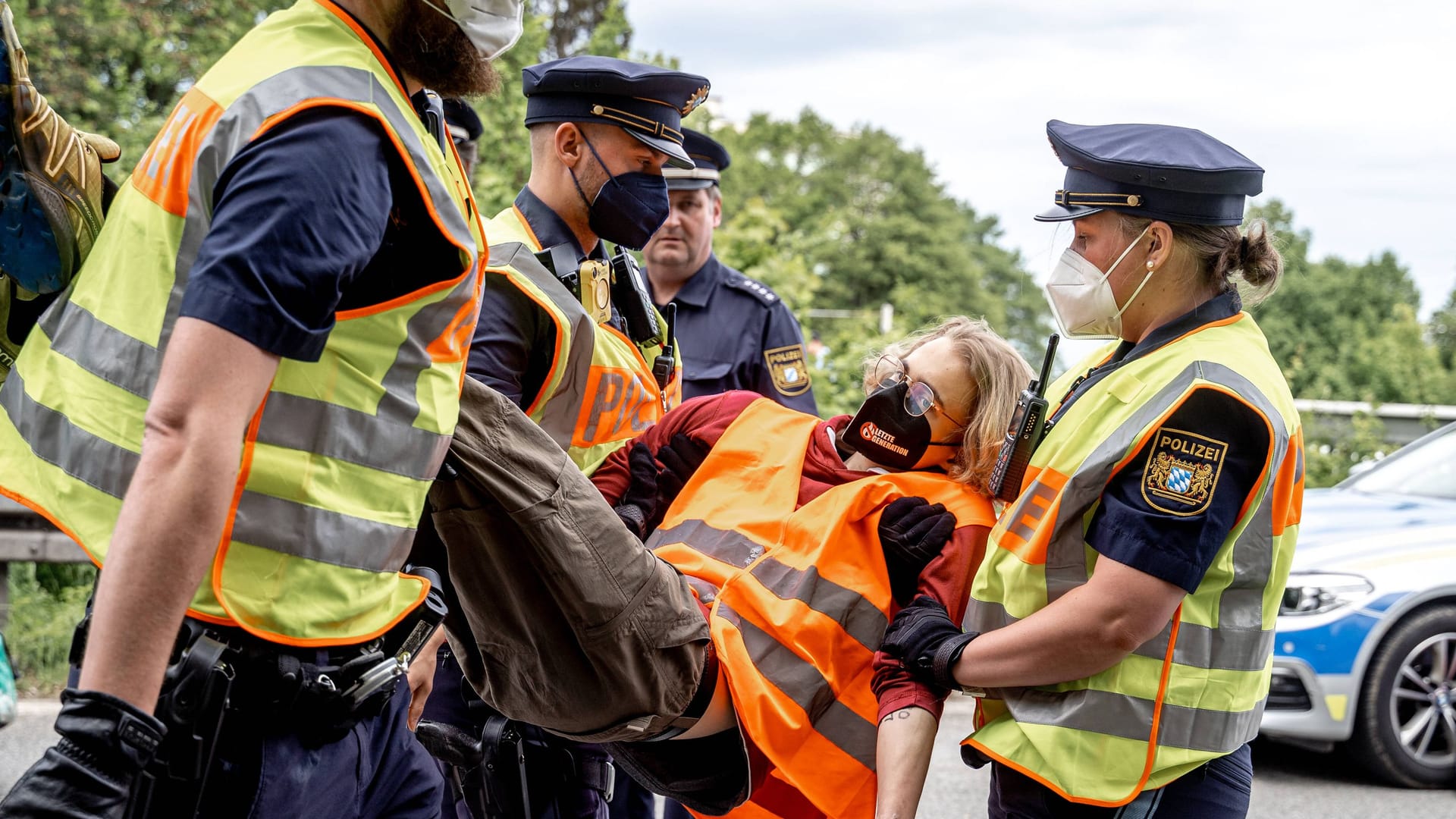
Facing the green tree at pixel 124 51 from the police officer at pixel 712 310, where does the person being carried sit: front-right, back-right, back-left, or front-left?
back-left

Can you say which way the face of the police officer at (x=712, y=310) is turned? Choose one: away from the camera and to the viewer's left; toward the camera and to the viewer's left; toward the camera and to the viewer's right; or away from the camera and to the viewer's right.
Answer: toward the camera and to the viewer's left

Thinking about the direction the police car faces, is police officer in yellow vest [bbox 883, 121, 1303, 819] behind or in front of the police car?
in front

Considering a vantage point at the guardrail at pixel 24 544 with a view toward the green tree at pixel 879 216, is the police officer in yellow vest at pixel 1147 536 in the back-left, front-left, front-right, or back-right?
back-right

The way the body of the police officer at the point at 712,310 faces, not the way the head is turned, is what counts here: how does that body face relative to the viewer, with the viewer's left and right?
facing the viewer and to the left of the viewer

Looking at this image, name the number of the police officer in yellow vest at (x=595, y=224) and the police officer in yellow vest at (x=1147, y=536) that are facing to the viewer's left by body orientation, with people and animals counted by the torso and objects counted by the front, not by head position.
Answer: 1

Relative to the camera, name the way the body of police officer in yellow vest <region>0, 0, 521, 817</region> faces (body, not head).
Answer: to the viewer's right

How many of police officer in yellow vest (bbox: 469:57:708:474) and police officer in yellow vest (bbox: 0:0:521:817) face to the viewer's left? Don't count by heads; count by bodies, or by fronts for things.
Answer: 0

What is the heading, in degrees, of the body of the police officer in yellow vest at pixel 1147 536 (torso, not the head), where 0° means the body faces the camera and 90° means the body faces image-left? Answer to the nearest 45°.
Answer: approximately 90°

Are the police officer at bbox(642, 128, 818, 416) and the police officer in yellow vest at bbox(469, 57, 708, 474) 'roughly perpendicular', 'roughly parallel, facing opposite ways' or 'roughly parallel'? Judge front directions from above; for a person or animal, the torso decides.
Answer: roughly perpendicular

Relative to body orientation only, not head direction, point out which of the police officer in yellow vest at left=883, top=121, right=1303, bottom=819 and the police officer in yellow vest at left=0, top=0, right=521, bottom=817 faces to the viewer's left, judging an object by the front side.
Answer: the police officer in yellow vest at left=883, top=121, right=1303, bottom=819

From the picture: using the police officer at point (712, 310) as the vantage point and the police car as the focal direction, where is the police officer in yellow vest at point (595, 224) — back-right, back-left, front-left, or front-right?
back-right

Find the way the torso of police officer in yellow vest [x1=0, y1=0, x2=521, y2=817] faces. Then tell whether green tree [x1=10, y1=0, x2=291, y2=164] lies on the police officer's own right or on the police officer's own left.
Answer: on the police officer's own left

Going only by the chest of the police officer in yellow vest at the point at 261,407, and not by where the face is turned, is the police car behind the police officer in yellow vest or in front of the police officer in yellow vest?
in front

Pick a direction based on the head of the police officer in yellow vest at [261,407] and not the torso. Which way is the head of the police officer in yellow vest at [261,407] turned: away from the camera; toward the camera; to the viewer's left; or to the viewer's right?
to the viewer's right
